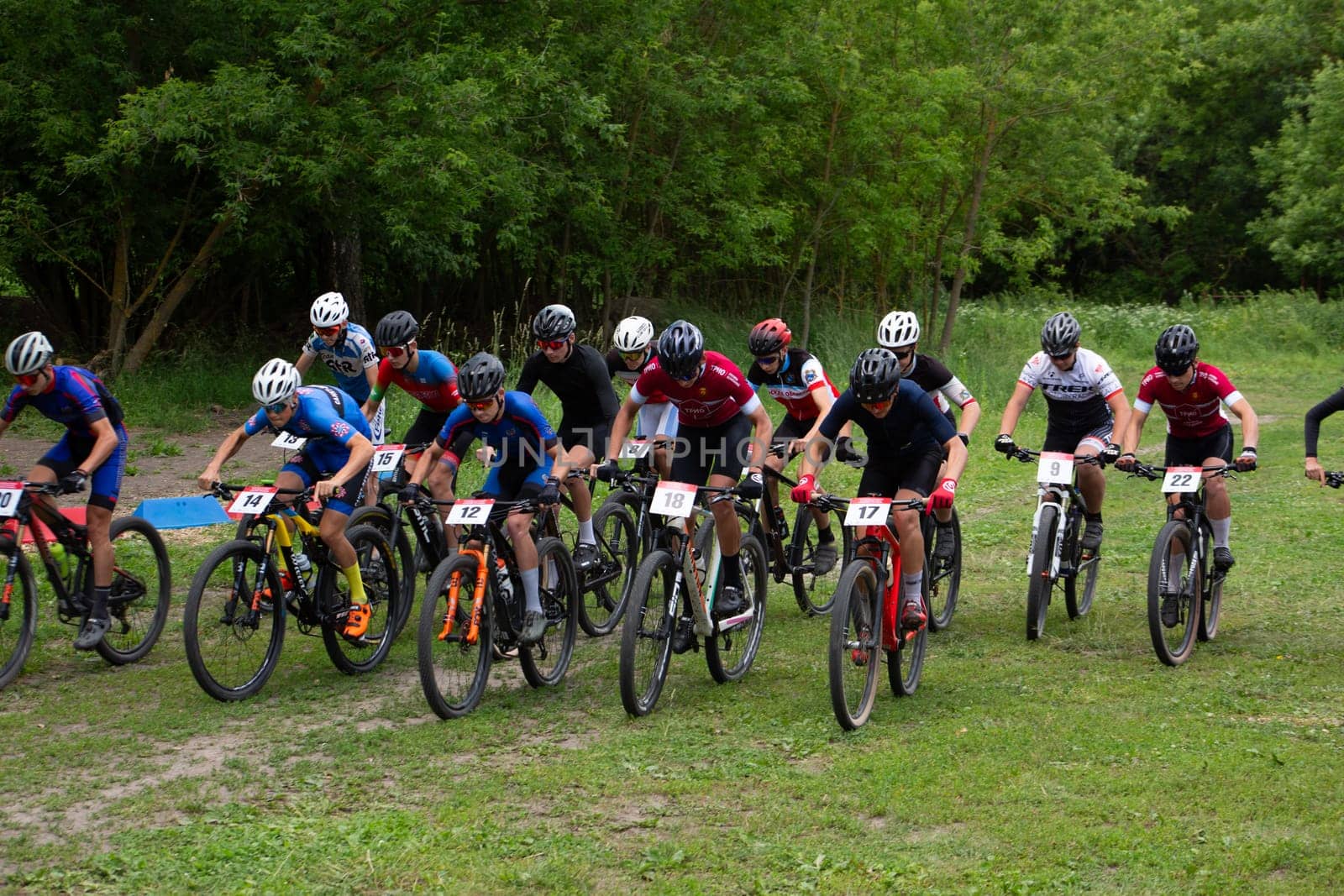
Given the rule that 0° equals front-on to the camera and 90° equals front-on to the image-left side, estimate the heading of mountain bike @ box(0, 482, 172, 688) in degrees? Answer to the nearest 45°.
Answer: approximately 45°

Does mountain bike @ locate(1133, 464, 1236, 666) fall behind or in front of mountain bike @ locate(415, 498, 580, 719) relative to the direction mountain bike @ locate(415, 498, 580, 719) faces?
behind

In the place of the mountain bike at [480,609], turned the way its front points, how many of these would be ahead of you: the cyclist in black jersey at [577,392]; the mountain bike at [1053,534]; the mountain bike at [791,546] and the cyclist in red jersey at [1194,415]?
0

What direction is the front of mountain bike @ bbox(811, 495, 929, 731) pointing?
toward the camera

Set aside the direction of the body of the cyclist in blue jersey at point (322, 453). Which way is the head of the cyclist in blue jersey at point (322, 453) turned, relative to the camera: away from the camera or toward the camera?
toward the camera

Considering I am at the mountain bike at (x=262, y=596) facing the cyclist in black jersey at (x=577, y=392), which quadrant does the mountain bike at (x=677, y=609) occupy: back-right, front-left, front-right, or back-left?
front-right

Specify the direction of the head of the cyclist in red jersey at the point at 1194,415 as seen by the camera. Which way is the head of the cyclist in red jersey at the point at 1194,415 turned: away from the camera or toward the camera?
toward the camera

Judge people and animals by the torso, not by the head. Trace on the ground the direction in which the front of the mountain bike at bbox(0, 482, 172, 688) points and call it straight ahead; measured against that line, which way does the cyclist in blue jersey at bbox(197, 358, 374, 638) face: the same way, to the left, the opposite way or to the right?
the same way

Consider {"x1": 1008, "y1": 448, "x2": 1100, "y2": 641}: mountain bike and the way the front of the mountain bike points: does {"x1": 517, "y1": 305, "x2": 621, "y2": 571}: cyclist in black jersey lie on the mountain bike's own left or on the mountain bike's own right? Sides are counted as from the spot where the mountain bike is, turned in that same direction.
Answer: on the mountain bike's own right

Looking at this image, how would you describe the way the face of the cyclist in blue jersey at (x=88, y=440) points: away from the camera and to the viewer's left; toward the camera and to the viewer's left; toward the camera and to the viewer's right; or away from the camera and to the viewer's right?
toward the camera and to the viewer's left

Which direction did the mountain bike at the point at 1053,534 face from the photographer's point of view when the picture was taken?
facing the viewer

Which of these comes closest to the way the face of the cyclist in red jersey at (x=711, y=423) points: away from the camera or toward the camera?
toward the camera

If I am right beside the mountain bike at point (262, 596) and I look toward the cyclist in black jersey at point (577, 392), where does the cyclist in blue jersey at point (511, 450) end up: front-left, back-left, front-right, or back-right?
front-right

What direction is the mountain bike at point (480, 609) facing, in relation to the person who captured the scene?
facing the viewer and to the left of the viewer

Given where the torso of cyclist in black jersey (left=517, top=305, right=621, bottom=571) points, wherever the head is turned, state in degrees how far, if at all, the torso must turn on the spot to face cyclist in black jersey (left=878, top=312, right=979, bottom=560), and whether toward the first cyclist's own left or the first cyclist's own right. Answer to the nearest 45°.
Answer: approximately 135° to the first cyclist's own left

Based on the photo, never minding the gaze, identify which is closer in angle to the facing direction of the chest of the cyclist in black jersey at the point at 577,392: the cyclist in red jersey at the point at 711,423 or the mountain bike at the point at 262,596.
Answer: the mountain bike

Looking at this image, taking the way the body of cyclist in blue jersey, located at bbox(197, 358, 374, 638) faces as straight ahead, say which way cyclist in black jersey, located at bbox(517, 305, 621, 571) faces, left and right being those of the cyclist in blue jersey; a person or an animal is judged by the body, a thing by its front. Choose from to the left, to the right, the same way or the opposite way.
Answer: the same way

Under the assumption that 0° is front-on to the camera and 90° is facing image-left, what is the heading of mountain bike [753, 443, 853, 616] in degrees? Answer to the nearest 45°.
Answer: approximately 45°

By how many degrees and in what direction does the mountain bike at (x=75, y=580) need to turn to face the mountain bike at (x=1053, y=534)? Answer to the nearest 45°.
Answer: approximately 135° to its left

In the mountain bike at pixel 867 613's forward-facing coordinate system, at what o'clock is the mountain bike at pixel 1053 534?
the mountain bike at pixel 1053 534 is roughly at 7 o'clock from the mountain bike at pixel 867 613.

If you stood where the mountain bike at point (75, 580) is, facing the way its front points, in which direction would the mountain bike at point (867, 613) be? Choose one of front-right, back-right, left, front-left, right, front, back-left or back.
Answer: left

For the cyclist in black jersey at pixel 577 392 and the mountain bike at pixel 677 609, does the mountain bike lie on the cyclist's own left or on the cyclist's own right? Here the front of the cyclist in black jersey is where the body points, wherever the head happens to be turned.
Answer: on the cyclist's own left
